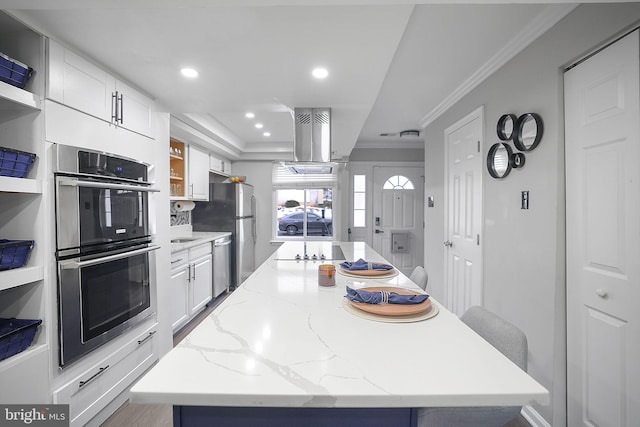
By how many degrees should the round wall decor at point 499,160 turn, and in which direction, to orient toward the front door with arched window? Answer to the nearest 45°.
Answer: approximately 90° to its right

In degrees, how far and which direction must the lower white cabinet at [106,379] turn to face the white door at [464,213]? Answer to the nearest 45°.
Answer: approximately 45° to its left

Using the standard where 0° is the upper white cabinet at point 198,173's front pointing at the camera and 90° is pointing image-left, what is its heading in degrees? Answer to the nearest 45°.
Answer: approximately 315°

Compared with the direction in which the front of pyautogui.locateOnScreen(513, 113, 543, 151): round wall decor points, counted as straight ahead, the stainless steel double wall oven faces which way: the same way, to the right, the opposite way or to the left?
the opposite way

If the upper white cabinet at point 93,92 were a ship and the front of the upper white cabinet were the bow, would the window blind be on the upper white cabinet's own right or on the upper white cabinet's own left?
on the upper white cabinet's own left

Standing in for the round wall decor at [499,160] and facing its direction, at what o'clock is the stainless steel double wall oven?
The stainless steel double wall oven is roughly at 12 o'clock from the round wall decor.

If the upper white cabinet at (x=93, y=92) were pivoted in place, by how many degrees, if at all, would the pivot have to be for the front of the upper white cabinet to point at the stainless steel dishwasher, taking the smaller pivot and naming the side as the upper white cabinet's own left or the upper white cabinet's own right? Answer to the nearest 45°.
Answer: approximately 90° to the upper white cabinet's own left

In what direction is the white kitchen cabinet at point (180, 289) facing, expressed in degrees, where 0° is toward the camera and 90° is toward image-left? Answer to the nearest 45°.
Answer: approximately 315°

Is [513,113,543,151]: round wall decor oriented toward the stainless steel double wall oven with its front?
yes

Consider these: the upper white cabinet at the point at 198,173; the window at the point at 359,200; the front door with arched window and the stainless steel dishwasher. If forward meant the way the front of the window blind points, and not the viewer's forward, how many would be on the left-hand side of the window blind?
2
